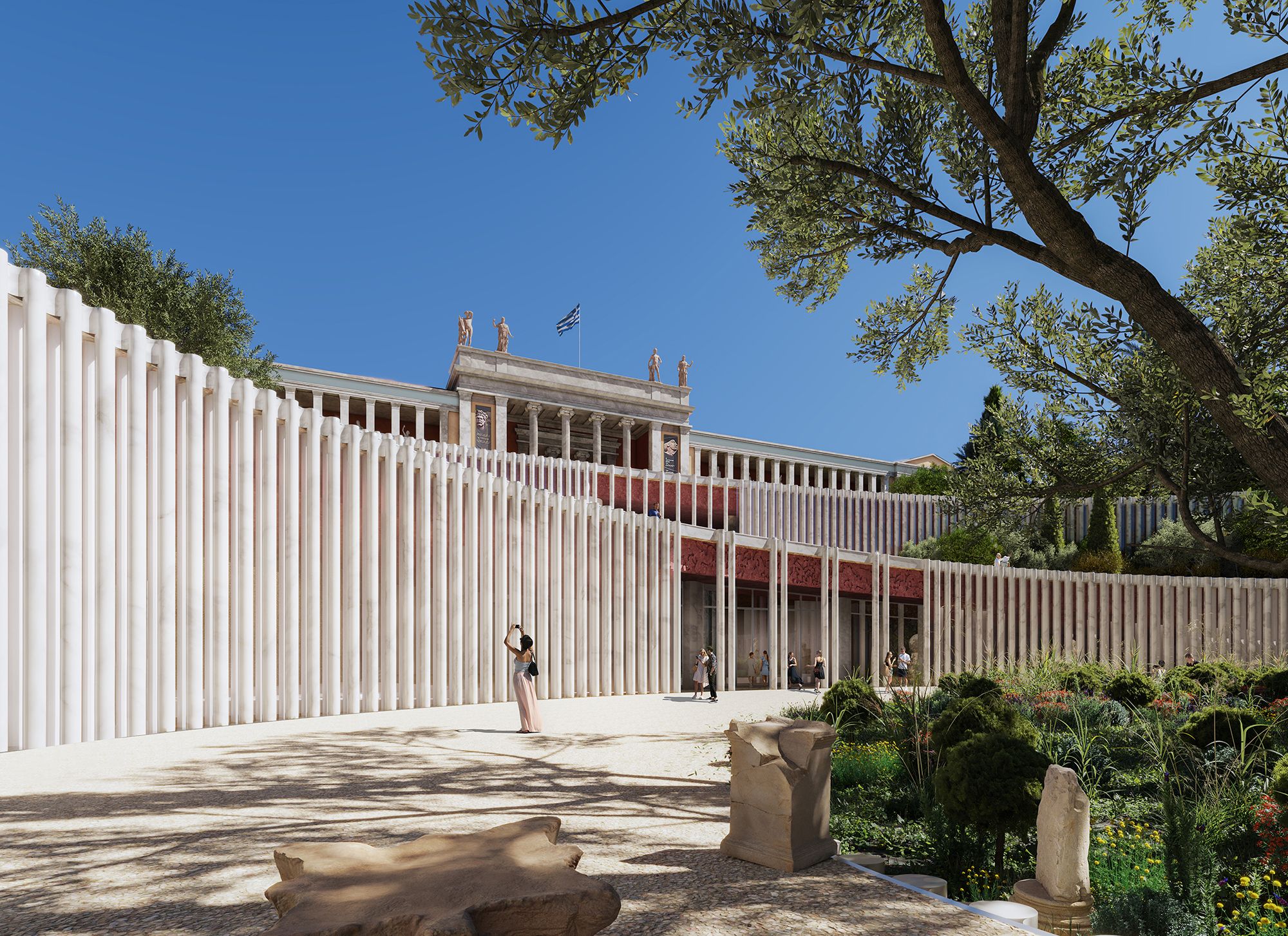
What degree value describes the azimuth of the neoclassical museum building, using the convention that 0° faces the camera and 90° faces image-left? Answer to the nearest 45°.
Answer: approximately 315°

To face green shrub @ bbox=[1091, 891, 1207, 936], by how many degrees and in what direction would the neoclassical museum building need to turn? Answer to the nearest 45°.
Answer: approximately 45° to its right

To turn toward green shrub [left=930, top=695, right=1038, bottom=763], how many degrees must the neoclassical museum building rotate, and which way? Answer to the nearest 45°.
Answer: approximately 45° to its right

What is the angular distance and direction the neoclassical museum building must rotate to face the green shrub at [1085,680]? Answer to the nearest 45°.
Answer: approximately 45° to its right
